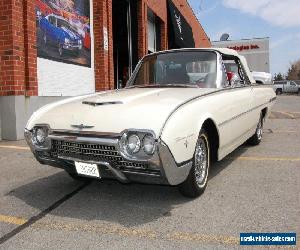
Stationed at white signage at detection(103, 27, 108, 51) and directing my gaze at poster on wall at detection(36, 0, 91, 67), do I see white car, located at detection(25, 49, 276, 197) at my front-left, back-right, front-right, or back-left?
front-left

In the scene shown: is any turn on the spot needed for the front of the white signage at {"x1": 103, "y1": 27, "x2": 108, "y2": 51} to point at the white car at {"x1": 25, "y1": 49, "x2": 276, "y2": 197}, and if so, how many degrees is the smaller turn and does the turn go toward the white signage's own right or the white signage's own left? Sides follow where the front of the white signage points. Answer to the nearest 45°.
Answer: approximately 45° to the white signage's own right

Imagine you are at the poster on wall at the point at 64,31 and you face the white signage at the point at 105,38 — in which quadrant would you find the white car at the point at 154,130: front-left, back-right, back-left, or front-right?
back-right

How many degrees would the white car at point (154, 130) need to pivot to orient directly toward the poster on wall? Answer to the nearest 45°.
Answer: approximately 135° to its right

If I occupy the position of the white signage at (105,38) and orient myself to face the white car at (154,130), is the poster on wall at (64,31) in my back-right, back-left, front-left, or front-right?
front-right

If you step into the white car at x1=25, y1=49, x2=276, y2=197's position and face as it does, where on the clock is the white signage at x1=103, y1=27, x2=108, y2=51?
The white signage is roughly at 4 o'clock from the white car.

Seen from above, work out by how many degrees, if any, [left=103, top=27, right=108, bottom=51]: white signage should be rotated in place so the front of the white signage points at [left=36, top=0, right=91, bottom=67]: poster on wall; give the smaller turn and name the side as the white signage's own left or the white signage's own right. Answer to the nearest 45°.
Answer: approximately 90° to the white signage's own right

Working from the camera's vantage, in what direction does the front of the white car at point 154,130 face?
facing the viewer and to the left of the viewer

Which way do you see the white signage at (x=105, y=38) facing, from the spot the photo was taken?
facing the viewer and to the right of the viewer

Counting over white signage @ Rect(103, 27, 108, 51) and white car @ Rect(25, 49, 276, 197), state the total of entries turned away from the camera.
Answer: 0

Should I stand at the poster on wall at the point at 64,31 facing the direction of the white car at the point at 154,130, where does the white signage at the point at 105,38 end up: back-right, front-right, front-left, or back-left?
back-left
